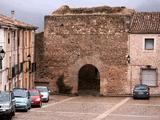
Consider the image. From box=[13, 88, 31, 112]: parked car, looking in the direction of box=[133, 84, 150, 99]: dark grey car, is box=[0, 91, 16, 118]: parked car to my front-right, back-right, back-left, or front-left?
back-right

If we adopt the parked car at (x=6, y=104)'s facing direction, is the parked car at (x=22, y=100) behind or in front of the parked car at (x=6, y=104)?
behind

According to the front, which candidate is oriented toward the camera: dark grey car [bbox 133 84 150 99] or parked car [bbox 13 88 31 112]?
the parked car

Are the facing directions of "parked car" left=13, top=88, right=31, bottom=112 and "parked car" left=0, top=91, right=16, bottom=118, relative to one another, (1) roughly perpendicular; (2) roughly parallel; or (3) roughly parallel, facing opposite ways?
roughly parallel

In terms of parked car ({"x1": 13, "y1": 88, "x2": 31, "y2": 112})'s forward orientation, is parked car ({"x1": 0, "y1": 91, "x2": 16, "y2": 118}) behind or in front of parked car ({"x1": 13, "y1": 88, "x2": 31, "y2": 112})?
in front

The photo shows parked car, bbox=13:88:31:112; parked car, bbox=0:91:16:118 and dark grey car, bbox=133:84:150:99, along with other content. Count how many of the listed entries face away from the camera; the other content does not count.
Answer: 1

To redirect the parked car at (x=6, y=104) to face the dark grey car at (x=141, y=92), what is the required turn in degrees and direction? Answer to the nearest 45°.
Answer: approximately 135° to its left

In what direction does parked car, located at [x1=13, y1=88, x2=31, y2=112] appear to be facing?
toward the camera
